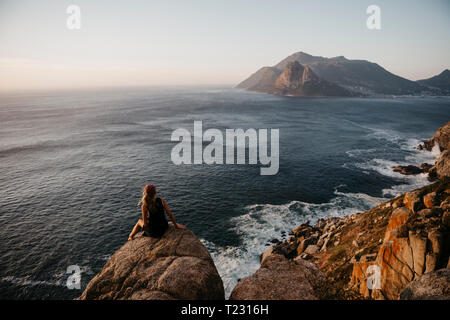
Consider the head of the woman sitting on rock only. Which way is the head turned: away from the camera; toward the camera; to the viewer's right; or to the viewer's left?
away from the camera

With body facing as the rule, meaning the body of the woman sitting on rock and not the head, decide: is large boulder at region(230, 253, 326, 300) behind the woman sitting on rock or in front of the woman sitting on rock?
behind

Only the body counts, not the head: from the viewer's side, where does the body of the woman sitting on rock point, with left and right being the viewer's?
facing away from the viewer and to the left of the viewer

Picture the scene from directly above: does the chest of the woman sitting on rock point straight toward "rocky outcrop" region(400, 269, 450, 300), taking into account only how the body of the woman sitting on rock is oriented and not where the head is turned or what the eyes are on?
no
